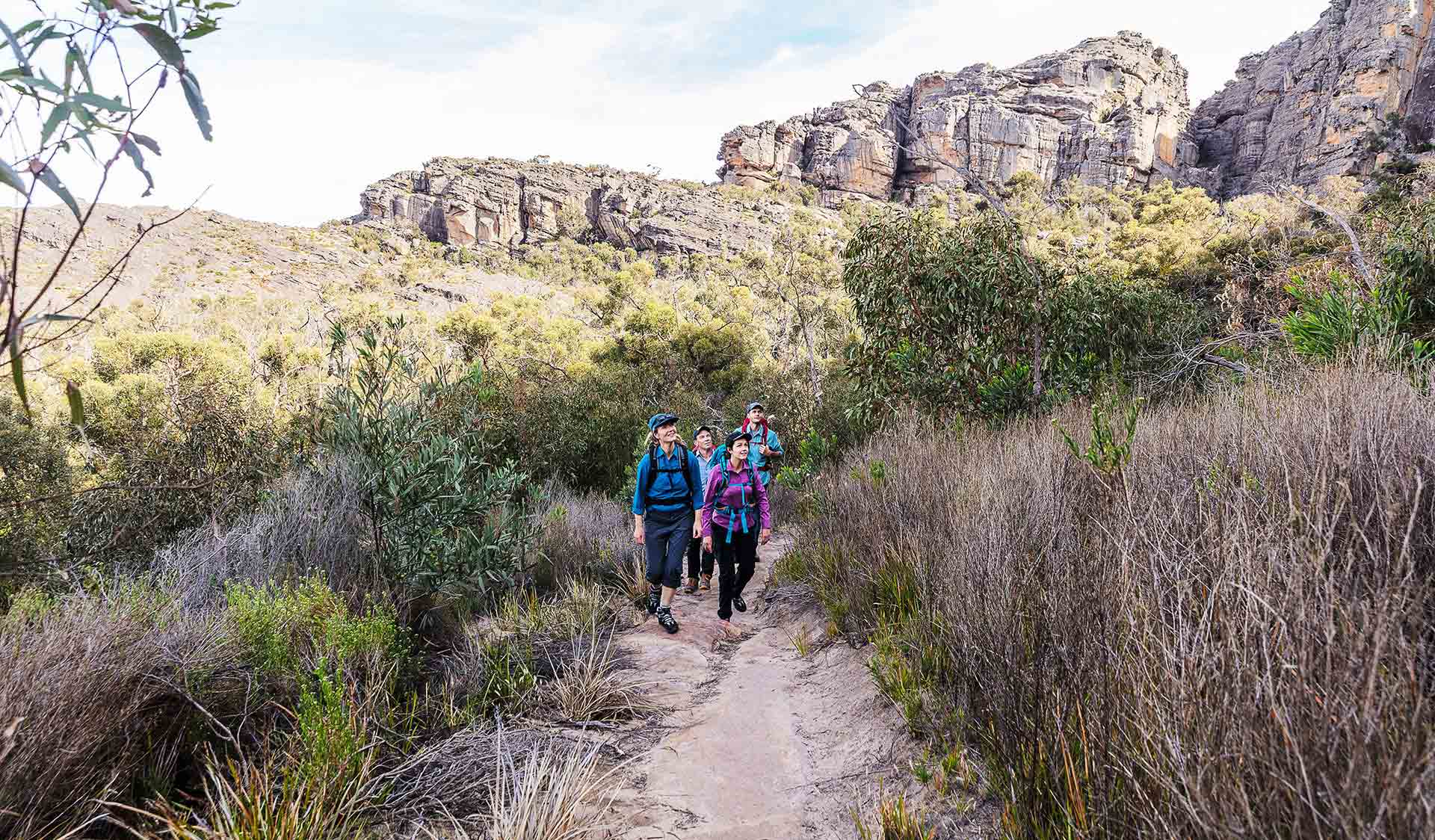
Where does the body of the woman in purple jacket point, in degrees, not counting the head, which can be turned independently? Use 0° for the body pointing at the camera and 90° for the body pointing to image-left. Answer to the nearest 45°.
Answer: approximately 0°

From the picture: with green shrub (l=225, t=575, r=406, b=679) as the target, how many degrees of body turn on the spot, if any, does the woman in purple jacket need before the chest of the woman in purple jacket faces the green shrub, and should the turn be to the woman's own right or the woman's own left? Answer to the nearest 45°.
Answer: approximately 45° to the woman's own right

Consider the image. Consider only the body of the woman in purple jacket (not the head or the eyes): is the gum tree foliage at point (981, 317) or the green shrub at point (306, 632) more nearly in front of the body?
the green shrub

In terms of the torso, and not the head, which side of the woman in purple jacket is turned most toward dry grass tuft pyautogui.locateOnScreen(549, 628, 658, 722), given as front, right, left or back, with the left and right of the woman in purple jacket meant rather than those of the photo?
front

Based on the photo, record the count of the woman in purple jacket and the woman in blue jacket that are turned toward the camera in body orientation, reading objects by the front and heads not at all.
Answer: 2

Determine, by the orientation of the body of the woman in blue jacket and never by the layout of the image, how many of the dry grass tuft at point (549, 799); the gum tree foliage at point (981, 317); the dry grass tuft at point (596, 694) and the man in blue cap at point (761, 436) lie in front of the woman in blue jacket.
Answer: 2
